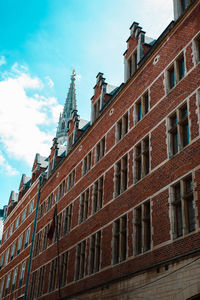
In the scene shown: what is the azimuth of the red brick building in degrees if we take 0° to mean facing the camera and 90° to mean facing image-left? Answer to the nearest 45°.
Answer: approximately 45°
